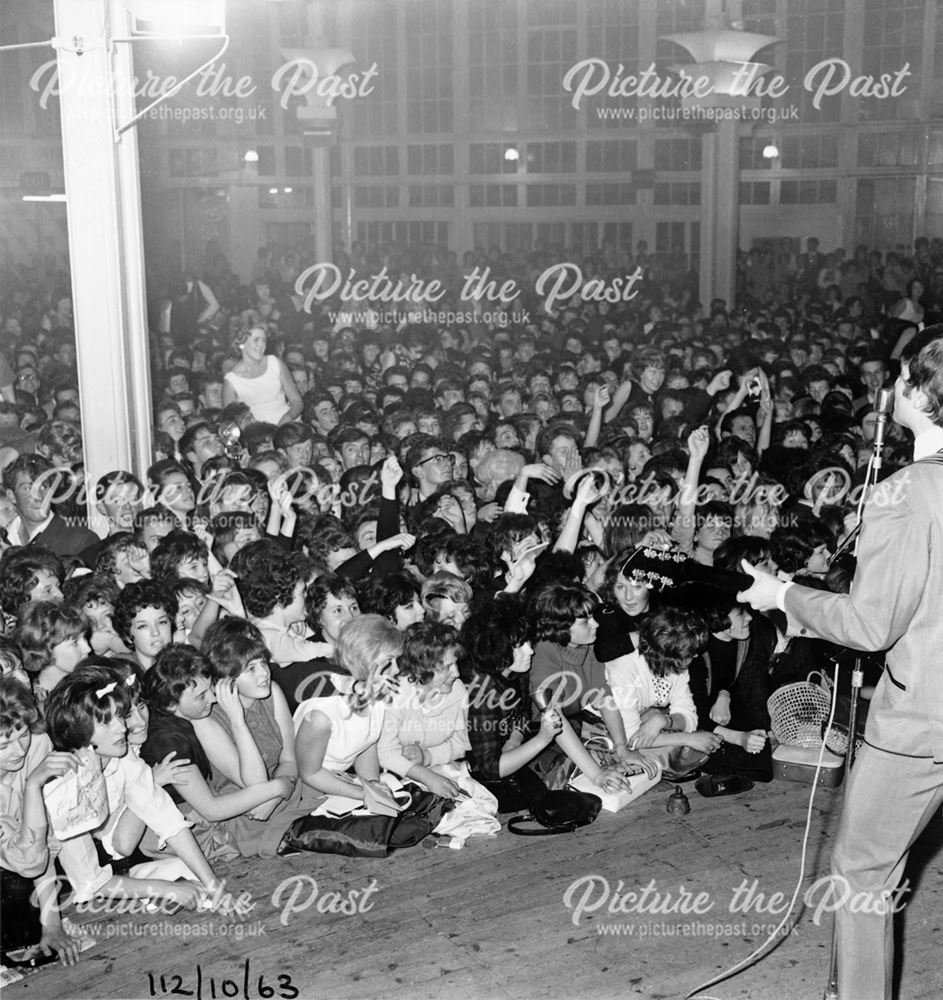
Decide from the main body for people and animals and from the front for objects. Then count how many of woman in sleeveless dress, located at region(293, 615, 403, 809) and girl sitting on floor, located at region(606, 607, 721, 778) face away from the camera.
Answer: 0

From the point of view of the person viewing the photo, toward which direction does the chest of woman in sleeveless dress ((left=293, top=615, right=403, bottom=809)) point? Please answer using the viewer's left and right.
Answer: facing the viewer and to the right of the viewer

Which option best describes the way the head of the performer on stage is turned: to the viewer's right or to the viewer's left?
to the viewer's left

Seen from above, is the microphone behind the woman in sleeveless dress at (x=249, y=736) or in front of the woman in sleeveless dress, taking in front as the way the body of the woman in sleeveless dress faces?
in front

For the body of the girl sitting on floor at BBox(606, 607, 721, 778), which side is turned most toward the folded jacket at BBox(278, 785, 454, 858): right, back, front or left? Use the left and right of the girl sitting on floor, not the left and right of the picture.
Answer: right

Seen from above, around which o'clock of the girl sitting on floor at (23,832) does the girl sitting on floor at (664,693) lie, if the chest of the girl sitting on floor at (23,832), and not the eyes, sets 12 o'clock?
the girl sitting on floor at (664,693) is roughly at 10 o'clock from the girl sitting on floor at (23,832).

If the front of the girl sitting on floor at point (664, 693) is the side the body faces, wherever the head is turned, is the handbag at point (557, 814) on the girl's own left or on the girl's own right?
on the girl's own right

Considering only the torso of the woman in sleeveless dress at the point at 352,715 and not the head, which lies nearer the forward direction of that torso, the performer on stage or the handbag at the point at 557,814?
the performer on stage

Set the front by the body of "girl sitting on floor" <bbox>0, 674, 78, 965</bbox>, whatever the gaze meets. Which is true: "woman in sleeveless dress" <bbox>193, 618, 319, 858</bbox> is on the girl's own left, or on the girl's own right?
on the girl's own left

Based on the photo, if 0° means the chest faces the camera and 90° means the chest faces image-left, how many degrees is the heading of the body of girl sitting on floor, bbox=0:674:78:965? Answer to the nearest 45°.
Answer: approximately 315°
